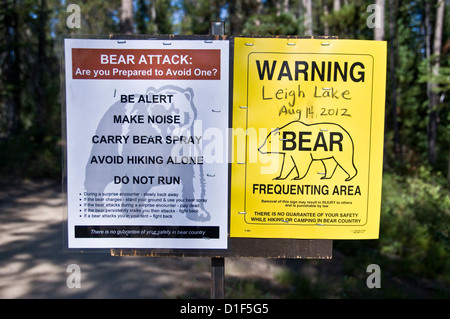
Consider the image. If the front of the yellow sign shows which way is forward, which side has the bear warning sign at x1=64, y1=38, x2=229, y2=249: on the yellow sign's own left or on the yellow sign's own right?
on the yellow sign's own right

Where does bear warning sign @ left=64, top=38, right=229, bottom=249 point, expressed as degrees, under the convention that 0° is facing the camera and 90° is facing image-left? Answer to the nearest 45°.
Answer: approximately 0°

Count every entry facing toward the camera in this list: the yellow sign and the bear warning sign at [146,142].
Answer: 2

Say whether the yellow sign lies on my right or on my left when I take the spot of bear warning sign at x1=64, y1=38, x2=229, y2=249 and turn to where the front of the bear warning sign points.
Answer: on my left

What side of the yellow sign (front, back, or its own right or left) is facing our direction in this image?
front
